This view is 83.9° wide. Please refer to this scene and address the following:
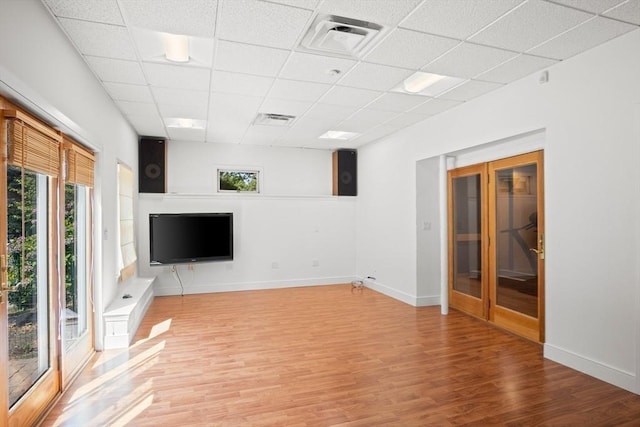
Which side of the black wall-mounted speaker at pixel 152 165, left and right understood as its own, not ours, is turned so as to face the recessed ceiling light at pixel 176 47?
front

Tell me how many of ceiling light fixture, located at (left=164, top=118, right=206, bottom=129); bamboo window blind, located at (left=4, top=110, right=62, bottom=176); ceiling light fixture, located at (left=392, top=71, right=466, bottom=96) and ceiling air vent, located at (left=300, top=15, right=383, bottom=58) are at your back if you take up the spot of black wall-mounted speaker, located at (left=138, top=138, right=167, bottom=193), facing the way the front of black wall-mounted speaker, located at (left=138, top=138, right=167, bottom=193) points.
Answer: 0

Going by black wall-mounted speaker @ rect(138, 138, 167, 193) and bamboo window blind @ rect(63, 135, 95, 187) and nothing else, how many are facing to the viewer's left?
0

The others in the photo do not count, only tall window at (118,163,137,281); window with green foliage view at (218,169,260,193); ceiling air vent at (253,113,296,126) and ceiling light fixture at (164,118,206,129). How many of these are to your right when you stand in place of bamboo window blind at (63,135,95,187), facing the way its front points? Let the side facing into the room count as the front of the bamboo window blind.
0

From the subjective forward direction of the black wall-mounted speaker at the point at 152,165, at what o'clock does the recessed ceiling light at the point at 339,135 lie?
The recessed ceiling light is roughly at 10 o'clock from the black wall-mounted speaker.

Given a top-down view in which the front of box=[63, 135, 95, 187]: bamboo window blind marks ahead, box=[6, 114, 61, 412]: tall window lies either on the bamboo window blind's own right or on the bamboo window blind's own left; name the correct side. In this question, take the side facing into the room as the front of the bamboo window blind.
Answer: on the bamboo window blind's own right

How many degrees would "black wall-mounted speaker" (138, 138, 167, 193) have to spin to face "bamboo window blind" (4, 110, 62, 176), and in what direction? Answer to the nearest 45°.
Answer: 0° — it already faces it

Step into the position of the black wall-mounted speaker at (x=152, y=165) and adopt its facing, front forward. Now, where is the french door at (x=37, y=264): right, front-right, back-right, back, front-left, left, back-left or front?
front

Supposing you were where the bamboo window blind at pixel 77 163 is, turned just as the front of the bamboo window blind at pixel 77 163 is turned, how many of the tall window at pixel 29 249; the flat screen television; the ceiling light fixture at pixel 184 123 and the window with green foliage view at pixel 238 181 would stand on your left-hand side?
3

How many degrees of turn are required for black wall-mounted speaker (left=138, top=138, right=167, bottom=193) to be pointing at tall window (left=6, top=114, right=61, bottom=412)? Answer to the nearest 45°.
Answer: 0° — it already faces it

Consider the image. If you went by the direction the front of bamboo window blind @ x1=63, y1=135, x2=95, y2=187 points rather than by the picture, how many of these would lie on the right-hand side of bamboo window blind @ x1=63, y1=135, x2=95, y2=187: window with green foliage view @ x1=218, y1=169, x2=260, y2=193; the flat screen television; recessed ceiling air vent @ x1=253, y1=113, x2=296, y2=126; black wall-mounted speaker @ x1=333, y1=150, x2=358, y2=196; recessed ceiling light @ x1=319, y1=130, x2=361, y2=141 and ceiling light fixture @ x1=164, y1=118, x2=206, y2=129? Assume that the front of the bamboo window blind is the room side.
0

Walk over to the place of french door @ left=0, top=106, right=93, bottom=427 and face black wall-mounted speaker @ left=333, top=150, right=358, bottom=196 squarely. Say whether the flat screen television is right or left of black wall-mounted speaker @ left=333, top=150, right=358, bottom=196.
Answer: left

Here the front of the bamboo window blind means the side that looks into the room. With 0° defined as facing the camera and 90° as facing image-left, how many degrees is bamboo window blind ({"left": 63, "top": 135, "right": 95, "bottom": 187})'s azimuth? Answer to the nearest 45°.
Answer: approximately 315°

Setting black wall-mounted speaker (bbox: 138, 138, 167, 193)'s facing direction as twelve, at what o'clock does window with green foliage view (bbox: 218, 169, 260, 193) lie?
The window with green foliage view is roughly at 9 o'clock from the black wall-mounted speaker.

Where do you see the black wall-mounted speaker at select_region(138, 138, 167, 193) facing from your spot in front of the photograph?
facing the viewer

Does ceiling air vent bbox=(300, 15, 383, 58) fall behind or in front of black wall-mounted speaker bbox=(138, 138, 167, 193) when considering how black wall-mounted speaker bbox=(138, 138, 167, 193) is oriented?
in front

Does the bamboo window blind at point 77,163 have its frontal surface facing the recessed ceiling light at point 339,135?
no

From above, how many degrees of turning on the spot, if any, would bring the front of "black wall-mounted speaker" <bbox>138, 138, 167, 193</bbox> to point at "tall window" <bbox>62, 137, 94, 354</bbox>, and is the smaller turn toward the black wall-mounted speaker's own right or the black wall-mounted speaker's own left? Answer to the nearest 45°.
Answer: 0° — it already faces it

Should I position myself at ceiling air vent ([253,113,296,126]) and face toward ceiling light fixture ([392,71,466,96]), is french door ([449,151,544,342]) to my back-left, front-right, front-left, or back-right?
front-left
